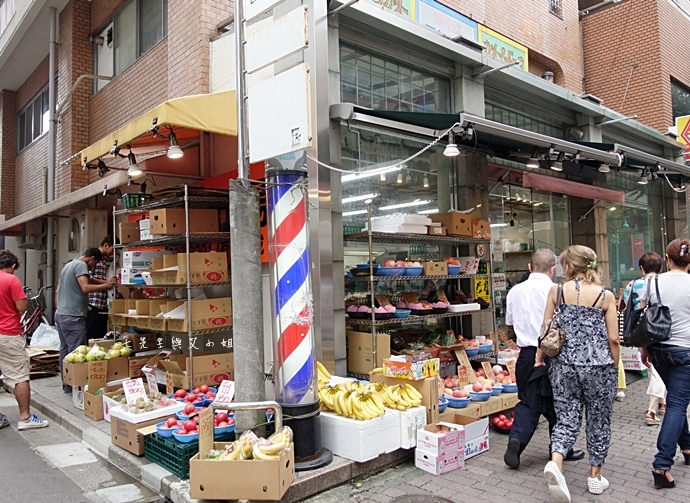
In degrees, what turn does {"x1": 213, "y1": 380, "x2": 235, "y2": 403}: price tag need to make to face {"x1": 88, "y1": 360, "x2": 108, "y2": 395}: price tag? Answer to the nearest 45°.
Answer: approximately 135° to its right

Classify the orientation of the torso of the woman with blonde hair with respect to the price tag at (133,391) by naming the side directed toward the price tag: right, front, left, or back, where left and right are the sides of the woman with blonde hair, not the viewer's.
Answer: left

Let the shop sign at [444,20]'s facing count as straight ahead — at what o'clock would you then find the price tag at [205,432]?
The price tag is roughly at 2 o'clock from the shop sign.

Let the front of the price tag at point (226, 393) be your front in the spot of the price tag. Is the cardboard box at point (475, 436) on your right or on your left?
on your left

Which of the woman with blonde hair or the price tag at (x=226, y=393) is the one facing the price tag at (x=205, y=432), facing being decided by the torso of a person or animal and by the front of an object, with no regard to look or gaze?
the price tag at (x=226, y=393)

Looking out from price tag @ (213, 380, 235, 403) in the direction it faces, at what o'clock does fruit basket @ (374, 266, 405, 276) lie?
The fruit basket is roughly at 8 o'clock from the price tag.

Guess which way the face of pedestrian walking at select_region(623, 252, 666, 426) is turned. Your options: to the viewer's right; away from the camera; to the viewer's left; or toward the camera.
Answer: away from the camera

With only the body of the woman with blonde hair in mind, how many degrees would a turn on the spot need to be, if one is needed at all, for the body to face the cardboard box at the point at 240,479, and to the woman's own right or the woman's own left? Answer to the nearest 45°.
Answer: approximately 135° to the woman's own left

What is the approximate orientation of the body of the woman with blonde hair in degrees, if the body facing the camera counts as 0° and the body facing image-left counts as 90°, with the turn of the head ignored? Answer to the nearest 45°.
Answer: approximately 180°

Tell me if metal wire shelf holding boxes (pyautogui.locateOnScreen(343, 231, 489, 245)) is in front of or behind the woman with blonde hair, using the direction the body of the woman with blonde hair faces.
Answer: in front

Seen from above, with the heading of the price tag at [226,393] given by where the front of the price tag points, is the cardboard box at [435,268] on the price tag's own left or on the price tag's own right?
on the price tag's own left

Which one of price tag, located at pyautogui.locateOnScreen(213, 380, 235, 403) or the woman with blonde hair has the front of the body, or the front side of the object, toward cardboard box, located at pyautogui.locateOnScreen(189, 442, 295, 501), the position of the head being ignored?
the price tag

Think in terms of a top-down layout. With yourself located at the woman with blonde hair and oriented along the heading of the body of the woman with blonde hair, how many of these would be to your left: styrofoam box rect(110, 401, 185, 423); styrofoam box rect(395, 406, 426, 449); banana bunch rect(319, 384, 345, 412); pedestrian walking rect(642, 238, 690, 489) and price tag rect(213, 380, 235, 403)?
4

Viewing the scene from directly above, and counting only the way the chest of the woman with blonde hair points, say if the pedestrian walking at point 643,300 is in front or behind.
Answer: in front

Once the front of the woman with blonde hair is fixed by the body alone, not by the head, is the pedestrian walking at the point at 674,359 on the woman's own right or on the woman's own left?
on the woman's own right

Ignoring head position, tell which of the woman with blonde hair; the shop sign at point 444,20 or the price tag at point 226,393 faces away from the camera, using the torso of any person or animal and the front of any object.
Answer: the woman with blonde hair

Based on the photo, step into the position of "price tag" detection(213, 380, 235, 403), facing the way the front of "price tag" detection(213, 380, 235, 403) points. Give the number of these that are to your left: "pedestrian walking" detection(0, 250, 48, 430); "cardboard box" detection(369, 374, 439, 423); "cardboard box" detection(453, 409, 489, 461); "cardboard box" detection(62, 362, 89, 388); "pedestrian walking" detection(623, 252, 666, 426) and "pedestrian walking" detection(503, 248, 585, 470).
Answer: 4

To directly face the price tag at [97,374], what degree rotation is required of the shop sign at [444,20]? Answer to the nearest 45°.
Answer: approximately 90° to its right
